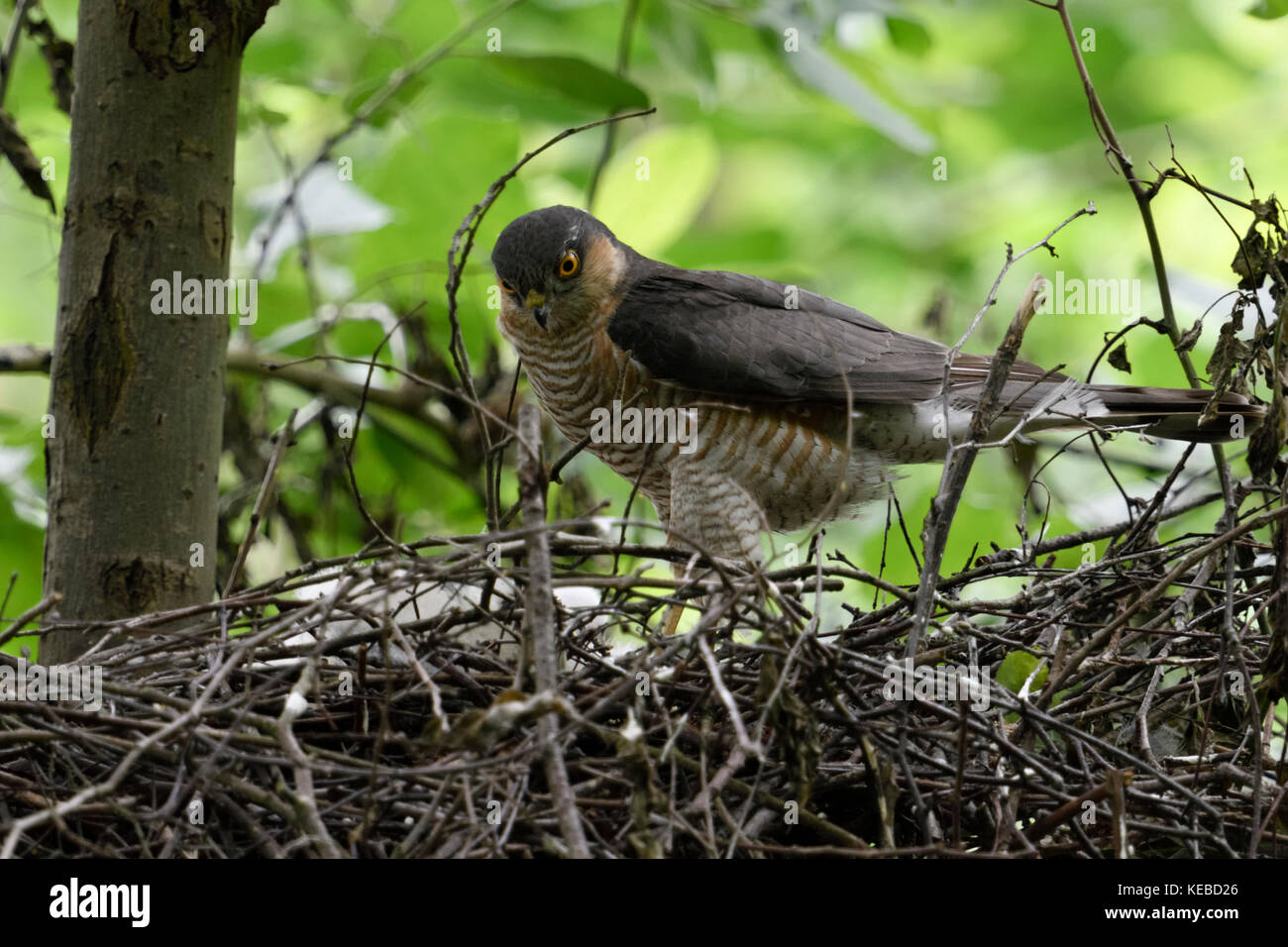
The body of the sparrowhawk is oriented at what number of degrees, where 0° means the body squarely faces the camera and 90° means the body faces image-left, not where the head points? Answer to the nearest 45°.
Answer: approximately 90°

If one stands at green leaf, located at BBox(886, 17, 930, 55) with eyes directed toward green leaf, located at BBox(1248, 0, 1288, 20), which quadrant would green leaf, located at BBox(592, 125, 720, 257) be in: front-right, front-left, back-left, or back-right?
back-right

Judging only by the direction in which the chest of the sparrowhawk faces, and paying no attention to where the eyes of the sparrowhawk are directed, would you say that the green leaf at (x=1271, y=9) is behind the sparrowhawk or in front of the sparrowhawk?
behind
